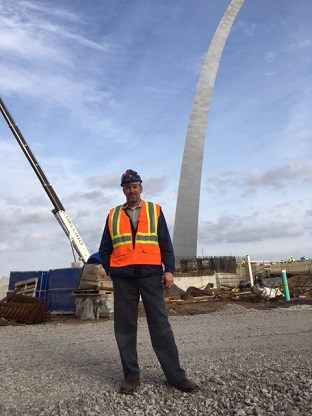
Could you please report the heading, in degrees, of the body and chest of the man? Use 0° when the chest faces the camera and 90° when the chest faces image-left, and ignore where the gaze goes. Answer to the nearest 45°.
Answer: approximately 0°

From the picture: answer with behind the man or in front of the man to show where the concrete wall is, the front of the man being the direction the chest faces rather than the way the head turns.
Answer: behind

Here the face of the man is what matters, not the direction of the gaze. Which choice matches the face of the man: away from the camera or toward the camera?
toward the camera

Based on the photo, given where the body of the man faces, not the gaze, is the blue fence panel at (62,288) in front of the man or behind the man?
behind

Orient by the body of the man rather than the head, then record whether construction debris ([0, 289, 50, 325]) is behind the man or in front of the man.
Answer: behind
